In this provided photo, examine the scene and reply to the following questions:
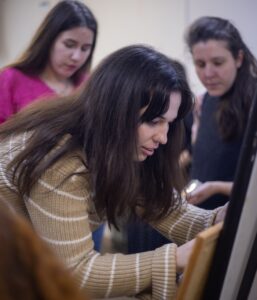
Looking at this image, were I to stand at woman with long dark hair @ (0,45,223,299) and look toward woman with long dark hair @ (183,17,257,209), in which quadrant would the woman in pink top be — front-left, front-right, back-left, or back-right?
front-left

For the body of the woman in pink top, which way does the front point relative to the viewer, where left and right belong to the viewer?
facing the viewer and to the right of the viewer

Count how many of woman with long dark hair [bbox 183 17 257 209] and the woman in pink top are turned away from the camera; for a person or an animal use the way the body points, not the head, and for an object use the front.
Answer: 0

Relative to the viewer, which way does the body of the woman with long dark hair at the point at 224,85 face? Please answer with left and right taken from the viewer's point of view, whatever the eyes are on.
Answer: facing the viewer and to the left of the viewer

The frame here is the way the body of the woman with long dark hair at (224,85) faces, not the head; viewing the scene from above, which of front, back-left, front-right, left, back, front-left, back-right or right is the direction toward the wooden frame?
front-left

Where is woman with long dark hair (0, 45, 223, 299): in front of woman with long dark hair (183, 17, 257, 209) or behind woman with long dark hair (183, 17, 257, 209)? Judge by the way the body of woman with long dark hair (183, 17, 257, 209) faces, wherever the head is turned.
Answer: in front

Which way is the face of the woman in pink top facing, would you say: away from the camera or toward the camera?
toward the camera

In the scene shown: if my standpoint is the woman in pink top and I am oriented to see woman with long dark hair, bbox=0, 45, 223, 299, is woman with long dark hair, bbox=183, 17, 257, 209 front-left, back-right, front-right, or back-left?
front-left
